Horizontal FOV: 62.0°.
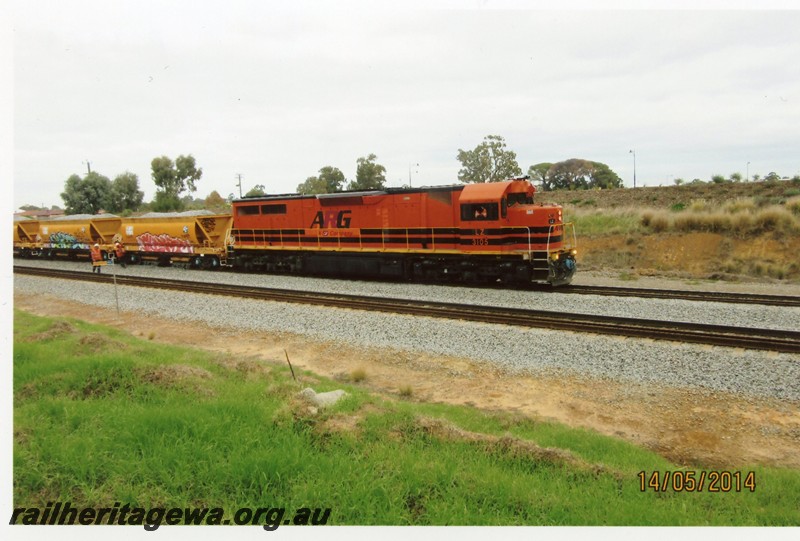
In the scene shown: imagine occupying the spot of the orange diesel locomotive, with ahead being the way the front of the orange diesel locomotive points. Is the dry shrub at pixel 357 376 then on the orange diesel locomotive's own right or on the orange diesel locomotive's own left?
on the orange diesel locomotive's own right

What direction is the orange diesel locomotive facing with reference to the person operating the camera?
facing the viewer and to the right of the viewer

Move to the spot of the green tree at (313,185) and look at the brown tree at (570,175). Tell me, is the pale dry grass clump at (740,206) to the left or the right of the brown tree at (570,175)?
right

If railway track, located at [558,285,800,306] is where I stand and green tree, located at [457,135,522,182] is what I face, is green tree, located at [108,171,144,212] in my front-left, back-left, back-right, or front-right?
front-left

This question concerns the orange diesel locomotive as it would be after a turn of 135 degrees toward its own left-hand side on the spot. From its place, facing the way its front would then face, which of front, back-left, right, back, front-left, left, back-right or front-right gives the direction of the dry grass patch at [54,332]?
back-left

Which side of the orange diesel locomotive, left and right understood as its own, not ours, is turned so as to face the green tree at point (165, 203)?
back

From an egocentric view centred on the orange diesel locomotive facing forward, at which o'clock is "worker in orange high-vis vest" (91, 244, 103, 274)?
The worker in orange high-vis vest is roughly at 5 o'clock from the orange diesel locomotive.

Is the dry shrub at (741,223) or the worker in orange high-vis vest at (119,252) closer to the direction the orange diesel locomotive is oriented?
the dry shrub

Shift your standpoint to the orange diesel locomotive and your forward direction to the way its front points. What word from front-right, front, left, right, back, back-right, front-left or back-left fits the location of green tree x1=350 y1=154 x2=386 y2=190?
back-left

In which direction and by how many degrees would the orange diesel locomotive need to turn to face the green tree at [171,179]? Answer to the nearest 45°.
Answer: approximately 180°

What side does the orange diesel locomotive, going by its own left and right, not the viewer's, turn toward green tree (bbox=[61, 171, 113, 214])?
back

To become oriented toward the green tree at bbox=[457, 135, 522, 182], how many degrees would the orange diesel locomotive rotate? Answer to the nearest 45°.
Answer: approximately 135° to its left

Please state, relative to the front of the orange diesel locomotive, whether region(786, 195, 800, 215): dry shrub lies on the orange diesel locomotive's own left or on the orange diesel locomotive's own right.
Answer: on the orange diesel locomotive's own left

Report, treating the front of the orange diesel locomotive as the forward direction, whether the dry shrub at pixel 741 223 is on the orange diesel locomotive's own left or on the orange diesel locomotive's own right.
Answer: on the orange diesel locomotive's own left

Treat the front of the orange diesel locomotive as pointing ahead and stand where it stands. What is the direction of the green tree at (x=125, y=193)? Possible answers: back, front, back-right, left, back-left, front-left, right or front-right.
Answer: back

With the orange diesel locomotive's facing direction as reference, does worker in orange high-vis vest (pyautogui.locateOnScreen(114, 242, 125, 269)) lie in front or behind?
behind
